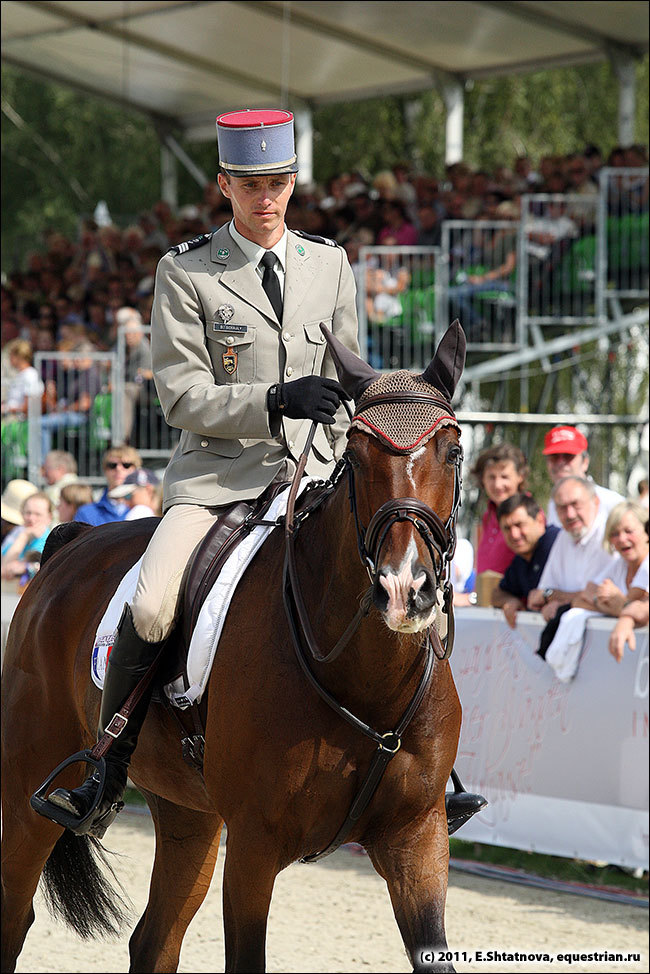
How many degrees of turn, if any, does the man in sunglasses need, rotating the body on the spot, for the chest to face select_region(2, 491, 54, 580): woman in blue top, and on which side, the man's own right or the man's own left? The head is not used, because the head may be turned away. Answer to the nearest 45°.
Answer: approximately 135° to the man's own right

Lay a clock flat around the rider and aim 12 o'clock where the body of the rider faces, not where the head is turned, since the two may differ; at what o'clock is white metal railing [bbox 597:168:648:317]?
The white metal railing is roughly at 8 o'clock from the rider.

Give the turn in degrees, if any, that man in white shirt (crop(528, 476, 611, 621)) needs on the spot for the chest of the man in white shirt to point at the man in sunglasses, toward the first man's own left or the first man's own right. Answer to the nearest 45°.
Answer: approximately 90° to the first man's own right

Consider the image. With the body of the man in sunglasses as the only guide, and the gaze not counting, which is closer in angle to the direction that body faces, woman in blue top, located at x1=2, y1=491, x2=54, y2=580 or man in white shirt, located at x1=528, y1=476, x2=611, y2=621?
the man in white shirt

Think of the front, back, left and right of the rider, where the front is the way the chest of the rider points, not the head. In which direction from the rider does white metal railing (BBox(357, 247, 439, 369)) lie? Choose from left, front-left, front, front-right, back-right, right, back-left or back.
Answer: back-left

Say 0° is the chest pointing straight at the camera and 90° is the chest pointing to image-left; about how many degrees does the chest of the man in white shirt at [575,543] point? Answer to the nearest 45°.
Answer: approximately 45°

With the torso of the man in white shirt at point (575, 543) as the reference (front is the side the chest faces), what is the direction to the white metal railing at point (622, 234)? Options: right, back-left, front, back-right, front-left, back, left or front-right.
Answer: back-right

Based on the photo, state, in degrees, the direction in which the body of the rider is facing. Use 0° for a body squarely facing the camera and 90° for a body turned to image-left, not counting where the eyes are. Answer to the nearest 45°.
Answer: approximately 315°

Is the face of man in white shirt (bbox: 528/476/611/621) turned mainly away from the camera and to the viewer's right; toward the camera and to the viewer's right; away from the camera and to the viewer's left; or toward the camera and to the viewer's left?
toward the camera and to the viewer's left
